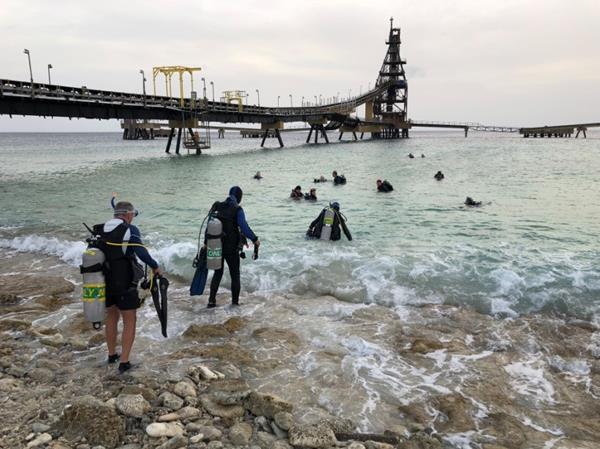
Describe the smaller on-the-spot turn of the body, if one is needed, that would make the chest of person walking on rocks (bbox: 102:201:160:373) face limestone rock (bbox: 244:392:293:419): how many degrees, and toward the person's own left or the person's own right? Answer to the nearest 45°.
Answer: approximately 90° to the person's own right

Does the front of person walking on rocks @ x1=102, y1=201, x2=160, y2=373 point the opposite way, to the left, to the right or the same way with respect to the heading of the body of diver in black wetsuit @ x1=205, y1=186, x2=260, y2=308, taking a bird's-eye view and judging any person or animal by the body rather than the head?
the same way

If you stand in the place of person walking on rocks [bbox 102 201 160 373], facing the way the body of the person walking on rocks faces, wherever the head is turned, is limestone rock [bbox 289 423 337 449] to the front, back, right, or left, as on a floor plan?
right

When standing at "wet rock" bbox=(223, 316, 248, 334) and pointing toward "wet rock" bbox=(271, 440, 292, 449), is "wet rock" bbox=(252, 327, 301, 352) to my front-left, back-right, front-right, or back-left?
front-left

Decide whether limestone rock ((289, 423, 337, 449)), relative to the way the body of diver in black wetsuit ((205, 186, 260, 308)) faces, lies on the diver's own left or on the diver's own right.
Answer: on the diver's own right

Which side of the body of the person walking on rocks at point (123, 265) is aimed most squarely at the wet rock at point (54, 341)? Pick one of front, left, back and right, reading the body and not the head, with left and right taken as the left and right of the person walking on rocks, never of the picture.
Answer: left

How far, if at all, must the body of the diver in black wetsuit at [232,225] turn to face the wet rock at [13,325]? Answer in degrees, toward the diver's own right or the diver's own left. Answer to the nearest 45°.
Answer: approximately 135° to the diver's own left

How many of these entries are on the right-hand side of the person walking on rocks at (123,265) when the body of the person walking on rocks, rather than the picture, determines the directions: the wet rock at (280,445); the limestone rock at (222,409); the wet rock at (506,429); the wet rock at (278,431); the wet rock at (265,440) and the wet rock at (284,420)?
6

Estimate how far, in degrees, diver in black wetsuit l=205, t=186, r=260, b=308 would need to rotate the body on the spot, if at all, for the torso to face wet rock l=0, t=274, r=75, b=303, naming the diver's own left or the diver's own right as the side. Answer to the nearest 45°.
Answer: approximately 90° to the diver's own left

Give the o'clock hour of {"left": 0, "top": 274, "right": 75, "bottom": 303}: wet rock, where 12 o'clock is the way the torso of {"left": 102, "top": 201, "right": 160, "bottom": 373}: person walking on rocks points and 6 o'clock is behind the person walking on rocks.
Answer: The wet rock is roughly at 10 o'clock from the person walking on rocks.

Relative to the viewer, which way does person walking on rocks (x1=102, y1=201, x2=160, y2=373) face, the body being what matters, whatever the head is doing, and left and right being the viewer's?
facing away from the viewer and to the right of the viewer

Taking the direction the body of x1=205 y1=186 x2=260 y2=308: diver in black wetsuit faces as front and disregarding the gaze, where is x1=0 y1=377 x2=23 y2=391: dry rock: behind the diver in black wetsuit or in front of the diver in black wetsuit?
behind

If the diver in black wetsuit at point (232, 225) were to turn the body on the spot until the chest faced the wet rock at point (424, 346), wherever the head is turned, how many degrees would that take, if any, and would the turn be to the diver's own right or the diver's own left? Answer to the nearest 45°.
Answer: approximately 90° to the diver's own right

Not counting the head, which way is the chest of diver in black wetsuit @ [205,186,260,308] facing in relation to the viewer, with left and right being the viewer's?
facing away from the viewer and to the right of the viewer
